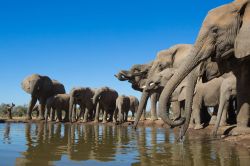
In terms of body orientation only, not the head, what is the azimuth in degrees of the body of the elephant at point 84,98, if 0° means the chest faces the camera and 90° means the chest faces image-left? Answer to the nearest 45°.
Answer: approximately 45°

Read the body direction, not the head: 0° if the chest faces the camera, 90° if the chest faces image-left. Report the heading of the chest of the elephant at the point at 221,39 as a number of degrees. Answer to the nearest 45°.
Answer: approximately 90°

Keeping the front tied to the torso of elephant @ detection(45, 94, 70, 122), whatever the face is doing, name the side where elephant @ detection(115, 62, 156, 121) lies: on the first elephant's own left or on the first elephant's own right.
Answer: on the first elephant's own left

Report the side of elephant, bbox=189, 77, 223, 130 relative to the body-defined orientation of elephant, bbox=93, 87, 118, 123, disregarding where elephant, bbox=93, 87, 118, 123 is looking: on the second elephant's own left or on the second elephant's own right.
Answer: on the second elephant's own left

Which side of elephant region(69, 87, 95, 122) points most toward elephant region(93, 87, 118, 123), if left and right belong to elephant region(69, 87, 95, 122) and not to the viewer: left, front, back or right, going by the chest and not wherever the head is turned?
left

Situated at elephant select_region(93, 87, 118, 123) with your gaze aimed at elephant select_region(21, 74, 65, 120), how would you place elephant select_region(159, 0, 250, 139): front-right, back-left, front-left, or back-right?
back-left
